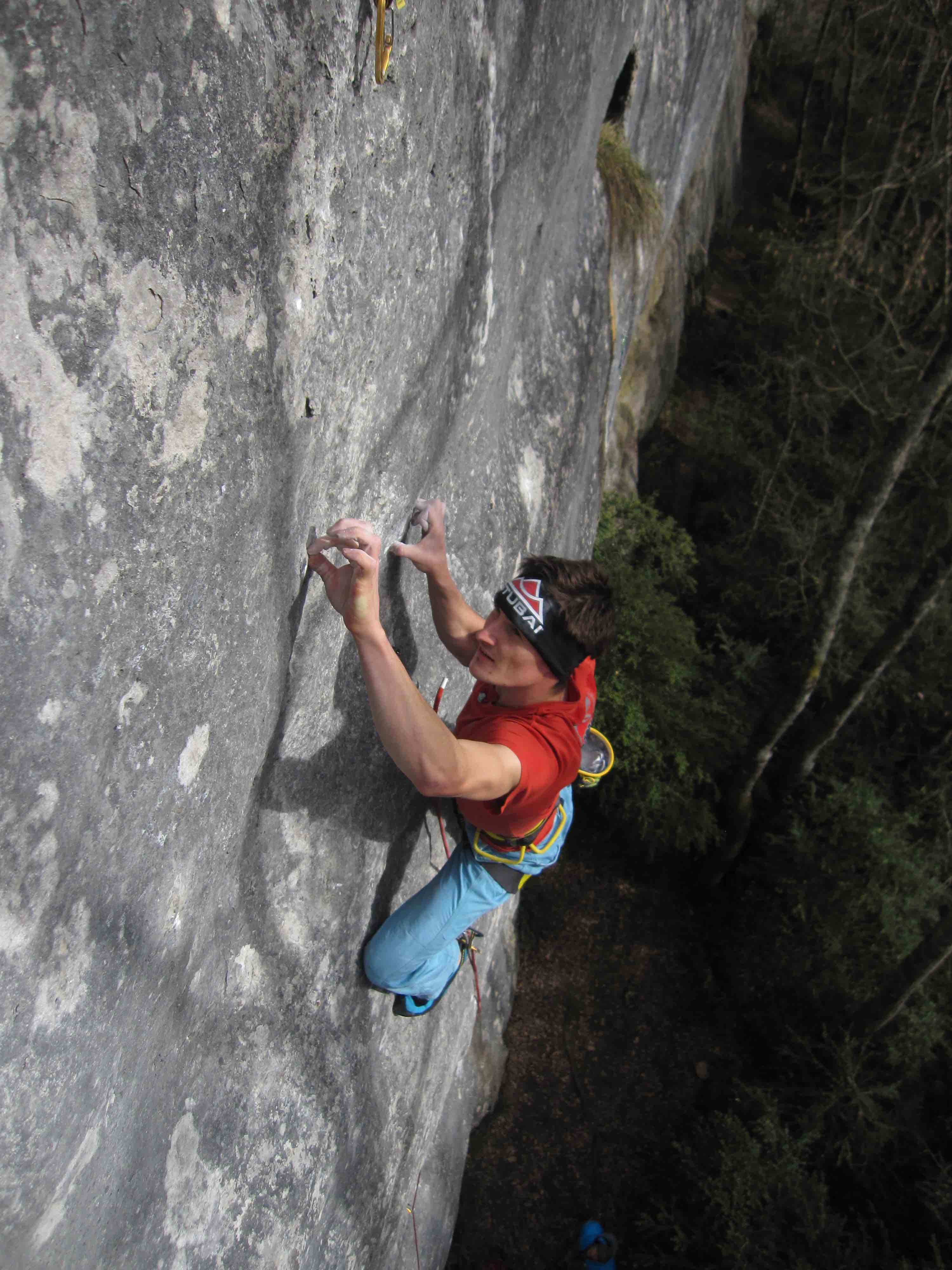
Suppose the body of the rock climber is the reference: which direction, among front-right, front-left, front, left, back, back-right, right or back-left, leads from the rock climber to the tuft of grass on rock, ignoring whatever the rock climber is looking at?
right

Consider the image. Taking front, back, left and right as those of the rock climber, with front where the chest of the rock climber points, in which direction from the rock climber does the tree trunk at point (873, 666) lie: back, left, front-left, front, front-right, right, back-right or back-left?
back-right

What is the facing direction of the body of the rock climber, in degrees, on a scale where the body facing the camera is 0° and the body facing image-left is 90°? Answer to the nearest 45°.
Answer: approximately 90°

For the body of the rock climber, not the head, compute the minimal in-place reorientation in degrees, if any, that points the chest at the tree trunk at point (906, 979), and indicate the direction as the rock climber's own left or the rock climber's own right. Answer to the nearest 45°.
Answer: approximately 135° to the rock climber's own right

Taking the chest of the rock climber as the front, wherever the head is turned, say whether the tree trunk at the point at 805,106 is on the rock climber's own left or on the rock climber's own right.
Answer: on the rock climber's own right

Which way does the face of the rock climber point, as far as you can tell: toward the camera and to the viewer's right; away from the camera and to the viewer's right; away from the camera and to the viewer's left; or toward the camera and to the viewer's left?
toward the camera and to the viewer's left
